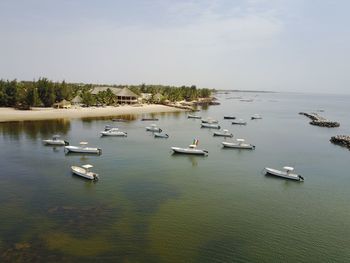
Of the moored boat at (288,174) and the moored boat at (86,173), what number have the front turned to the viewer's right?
0

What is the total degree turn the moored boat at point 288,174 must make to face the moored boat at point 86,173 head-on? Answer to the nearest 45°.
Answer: approximately 90° to its left

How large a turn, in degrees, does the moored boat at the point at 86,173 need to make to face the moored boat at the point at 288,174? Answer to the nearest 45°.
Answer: approximately 135° to its right

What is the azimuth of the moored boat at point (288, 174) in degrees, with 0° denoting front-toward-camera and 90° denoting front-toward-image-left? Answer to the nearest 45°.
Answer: approximately 135°

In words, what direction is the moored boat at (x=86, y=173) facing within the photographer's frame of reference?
facing away from the viewer and to the left of the viewer
